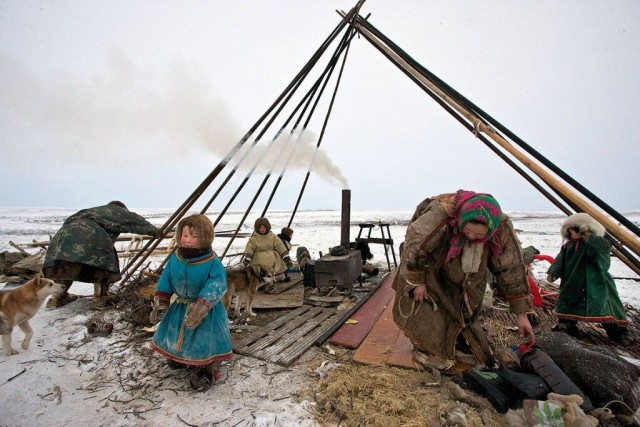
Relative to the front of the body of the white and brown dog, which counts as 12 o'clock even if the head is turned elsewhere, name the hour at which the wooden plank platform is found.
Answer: The wooden plank platform is roughly at 1 o'clock from the white and brown dog.

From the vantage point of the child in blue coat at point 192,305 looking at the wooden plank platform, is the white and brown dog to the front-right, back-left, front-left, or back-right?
back-left

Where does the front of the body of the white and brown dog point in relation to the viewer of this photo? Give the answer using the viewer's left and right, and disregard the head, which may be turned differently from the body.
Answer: facing to the right of the viewer

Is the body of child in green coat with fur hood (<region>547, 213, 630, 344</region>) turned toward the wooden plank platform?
yes

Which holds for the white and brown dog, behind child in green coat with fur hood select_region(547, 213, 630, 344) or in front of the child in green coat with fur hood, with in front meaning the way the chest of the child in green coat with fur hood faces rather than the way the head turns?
in front

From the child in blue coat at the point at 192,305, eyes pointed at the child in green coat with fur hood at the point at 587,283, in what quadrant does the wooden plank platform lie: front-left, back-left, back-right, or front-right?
front-left

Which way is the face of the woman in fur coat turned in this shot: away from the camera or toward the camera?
toward the camera

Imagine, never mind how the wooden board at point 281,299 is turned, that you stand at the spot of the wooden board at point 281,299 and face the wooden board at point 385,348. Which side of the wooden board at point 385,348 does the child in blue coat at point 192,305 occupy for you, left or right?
right

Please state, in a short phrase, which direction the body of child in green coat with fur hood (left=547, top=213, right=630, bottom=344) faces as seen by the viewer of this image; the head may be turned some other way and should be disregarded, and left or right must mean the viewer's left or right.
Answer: facing the viewer and to the left of the viewer

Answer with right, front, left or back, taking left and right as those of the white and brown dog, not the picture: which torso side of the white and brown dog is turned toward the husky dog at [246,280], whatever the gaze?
front
